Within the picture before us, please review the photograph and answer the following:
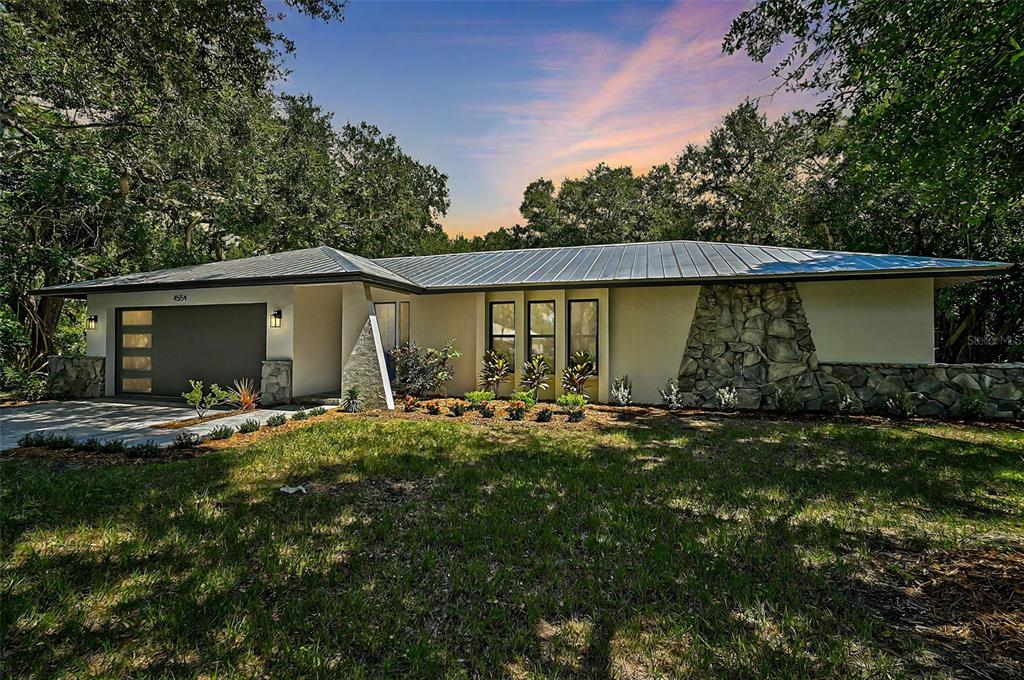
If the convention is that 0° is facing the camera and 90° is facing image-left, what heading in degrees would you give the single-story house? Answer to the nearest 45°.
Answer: approximately 0°

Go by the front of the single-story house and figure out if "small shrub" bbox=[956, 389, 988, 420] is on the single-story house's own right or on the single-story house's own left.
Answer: on the single-story house's own left

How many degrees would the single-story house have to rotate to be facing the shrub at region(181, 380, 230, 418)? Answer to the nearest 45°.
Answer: approximately 90° to its right

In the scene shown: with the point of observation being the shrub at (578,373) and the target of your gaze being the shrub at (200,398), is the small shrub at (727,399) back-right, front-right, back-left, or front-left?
back-left

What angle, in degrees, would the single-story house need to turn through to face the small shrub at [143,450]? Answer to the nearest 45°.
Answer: approximately 45° to its right

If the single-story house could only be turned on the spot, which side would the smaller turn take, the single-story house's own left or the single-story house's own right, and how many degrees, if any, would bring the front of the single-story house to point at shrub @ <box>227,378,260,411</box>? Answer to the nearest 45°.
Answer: approximately 90° to the single-story house's own right

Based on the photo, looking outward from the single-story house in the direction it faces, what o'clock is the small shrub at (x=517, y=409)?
The small shrub is roughly at 1 o'clock from the single-story house.

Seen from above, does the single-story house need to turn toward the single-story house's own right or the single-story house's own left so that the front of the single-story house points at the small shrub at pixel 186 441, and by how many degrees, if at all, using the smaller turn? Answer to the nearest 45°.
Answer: approximately 45° to the single-story house's own right
